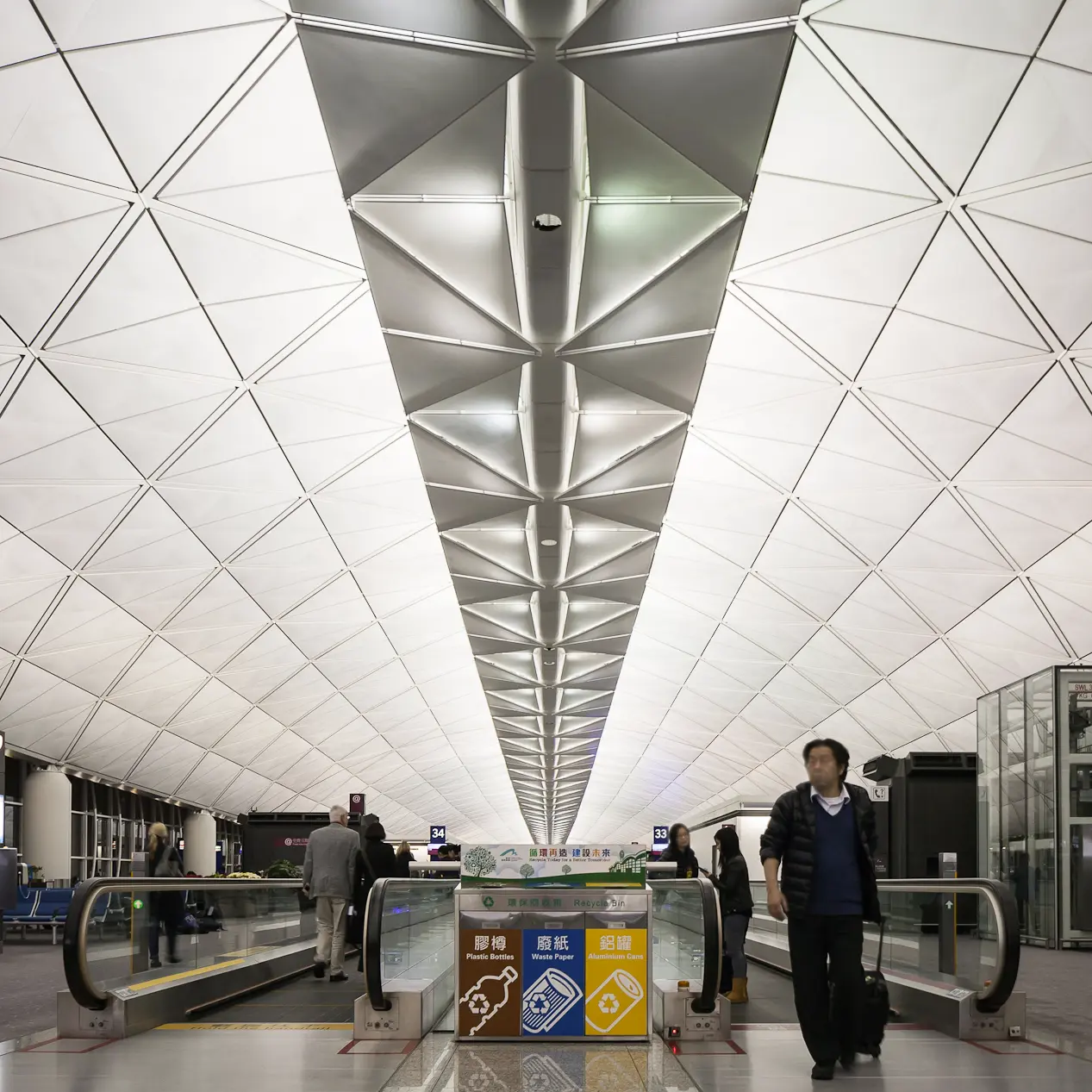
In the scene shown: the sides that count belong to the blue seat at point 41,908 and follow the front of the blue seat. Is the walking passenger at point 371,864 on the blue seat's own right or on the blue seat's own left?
on the blue seat's own left

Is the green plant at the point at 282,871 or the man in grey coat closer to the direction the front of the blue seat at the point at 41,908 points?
the man in grey coat

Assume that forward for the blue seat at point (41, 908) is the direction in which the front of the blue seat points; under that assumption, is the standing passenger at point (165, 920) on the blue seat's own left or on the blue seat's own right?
on the blue seat's own left

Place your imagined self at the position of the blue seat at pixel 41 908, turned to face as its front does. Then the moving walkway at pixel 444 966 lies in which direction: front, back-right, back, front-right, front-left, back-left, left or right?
front-left

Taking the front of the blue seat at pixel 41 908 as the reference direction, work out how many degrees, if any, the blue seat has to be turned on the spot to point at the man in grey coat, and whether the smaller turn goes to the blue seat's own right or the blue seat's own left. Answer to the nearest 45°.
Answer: approximately 45° to the blue seat's own left

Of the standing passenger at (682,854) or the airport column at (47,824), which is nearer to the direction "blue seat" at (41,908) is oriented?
the standing passenger

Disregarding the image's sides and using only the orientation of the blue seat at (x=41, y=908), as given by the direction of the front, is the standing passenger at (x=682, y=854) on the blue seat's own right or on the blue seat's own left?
on the blue seat's own left

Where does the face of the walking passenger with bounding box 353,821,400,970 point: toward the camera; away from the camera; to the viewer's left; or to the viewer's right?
away from the camera

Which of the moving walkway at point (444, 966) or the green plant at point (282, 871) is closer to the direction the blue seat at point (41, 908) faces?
the moving walkway

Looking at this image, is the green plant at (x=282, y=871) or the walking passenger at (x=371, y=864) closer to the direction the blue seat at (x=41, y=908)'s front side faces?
the walking passenger
